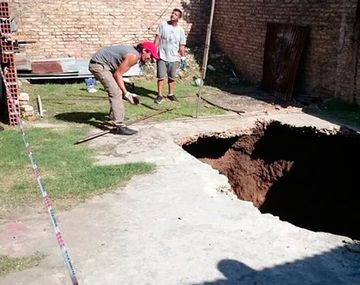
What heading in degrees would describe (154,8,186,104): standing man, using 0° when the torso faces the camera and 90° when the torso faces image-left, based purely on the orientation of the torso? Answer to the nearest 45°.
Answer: approximately 0°

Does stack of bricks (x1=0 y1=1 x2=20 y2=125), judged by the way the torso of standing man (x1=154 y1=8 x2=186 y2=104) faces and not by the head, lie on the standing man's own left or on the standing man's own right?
on the standing man's own right

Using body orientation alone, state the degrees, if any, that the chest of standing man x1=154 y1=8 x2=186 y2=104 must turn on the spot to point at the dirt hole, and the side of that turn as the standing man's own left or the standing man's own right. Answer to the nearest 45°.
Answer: approximately 45° to the standing man's own left

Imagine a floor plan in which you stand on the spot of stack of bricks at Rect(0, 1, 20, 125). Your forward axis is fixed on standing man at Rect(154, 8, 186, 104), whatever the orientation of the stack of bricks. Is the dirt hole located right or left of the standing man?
right

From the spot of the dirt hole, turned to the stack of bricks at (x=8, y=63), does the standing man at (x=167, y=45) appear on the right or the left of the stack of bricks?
right
